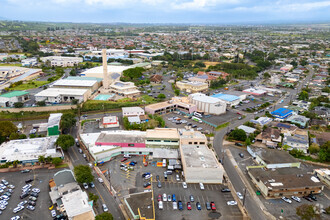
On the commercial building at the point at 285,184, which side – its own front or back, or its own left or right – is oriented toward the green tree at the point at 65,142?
right

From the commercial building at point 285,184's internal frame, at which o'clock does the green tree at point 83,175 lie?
The green tree is roughly at 2 o'clock from the commercial building.

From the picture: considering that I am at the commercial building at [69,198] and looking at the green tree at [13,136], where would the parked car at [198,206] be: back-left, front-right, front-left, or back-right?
back-right

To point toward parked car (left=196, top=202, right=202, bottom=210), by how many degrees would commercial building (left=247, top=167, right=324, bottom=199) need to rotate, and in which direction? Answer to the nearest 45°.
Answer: approximately 45° to its right

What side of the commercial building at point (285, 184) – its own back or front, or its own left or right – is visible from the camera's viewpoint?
front

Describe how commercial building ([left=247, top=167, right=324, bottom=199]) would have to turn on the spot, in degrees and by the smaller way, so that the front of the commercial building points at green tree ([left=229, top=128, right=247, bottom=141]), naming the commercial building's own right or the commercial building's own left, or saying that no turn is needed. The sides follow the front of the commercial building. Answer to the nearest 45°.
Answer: approximately 135° to the commercial building's own right

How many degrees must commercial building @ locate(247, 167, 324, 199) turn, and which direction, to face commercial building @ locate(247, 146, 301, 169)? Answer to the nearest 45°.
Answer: approximately 180°

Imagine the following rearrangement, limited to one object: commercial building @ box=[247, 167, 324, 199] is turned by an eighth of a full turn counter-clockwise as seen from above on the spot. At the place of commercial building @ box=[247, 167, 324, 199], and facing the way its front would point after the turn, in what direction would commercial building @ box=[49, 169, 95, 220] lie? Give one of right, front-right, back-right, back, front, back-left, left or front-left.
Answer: right

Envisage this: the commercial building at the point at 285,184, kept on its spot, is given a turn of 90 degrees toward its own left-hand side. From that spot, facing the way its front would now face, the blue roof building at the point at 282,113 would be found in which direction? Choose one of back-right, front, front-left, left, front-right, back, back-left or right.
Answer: left

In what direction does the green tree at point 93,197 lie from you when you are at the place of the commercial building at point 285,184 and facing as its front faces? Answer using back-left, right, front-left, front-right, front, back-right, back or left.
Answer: front-right

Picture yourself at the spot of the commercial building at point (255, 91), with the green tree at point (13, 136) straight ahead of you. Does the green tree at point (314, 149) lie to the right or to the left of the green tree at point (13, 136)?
left

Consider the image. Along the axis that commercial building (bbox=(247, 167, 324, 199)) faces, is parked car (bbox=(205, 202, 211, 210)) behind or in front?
in front

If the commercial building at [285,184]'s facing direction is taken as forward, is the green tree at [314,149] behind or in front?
behind

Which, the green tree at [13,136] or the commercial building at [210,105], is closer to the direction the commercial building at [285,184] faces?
the green tree

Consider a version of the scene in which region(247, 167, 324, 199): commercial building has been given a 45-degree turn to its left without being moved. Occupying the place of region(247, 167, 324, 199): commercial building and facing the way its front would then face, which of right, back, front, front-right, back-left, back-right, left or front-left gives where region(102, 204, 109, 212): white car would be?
right
